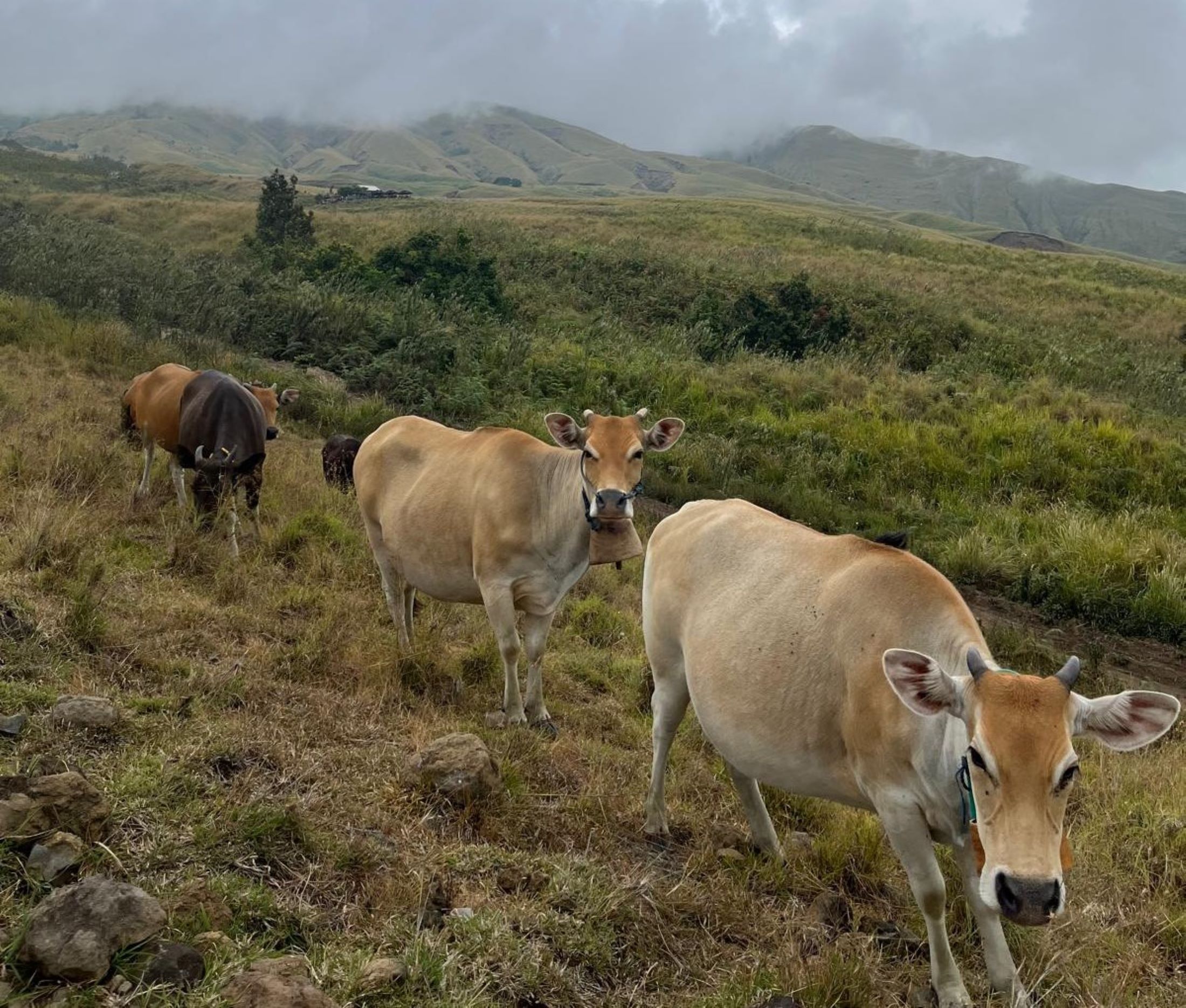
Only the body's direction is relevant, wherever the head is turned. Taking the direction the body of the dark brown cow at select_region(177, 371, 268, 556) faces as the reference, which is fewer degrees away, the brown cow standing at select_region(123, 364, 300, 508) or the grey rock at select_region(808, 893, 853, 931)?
the grey rock

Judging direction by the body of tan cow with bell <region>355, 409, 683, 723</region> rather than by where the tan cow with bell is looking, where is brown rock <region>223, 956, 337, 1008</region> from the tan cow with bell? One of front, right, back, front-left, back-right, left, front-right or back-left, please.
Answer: front-right

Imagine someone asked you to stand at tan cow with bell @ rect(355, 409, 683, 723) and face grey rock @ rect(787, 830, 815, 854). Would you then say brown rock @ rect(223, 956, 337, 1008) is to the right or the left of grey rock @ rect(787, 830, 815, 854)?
right

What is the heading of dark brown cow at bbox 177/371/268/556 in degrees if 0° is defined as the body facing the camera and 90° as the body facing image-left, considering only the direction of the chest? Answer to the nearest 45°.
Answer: approximately 0°

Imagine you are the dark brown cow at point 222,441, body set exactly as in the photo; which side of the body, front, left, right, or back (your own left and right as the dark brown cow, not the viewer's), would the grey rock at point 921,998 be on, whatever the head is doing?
front

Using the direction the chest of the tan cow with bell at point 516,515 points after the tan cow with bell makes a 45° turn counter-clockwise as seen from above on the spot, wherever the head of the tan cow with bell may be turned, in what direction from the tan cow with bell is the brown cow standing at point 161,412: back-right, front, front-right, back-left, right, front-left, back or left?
back-left

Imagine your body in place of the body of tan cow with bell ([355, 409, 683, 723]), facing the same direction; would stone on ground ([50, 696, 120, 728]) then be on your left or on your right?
on your right

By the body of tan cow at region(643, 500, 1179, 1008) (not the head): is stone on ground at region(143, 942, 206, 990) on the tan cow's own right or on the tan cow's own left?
on the tan cow's own right

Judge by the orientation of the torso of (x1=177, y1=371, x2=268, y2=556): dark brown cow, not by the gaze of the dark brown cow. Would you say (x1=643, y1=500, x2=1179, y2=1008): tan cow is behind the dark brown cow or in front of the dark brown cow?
in front

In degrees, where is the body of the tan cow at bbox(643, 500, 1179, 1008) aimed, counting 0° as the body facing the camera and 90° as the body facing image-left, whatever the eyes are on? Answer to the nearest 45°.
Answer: approximately 315°
